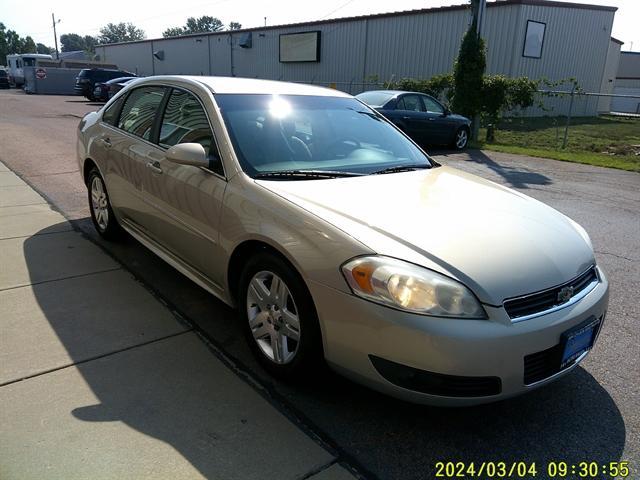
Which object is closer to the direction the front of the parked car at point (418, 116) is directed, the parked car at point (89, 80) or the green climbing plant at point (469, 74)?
the green climbing plant

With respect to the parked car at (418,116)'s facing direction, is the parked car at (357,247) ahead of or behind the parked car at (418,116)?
behind

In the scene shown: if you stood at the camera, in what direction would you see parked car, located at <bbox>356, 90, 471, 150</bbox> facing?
facing away from the viewer and to the right of the viewer

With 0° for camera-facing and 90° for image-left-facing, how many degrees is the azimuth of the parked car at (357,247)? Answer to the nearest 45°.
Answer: approximately 315°

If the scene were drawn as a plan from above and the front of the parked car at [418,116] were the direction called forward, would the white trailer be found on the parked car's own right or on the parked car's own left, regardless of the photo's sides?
on the parked car's own left

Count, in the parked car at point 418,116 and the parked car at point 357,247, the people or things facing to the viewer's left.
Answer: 0

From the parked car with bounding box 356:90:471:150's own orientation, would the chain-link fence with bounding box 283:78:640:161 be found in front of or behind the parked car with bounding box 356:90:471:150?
in front

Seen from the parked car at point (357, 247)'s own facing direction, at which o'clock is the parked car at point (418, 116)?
the parked car at point (418, 116) is roughly at 8 o'clock from the parked car at point (357, 247).

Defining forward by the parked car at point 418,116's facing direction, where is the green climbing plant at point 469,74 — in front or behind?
in front

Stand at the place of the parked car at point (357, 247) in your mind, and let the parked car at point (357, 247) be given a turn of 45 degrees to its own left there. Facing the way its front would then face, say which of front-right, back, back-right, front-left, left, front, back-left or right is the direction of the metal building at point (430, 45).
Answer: left

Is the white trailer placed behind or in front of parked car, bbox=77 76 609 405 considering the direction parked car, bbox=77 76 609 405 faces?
behind

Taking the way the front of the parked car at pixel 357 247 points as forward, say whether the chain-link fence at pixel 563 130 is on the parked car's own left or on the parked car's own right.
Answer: on the parked car's own left
